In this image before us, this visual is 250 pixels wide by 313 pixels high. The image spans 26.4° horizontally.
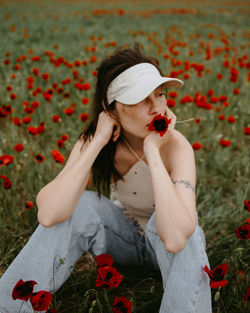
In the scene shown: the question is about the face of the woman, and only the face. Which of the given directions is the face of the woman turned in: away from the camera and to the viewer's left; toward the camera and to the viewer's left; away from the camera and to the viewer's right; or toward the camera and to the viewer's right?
toward the camera and to the viewer's right

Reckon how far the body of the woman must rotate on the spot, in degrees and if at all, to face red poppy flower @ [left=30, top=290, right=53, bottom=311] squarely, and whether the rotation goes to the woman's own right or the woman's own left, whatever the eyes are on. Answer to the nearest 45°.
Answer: approximately 45° to the woman's own right

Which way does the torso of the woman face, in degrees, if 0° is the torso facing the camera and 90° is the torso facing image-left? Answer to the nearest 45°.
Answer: approximately 0°
